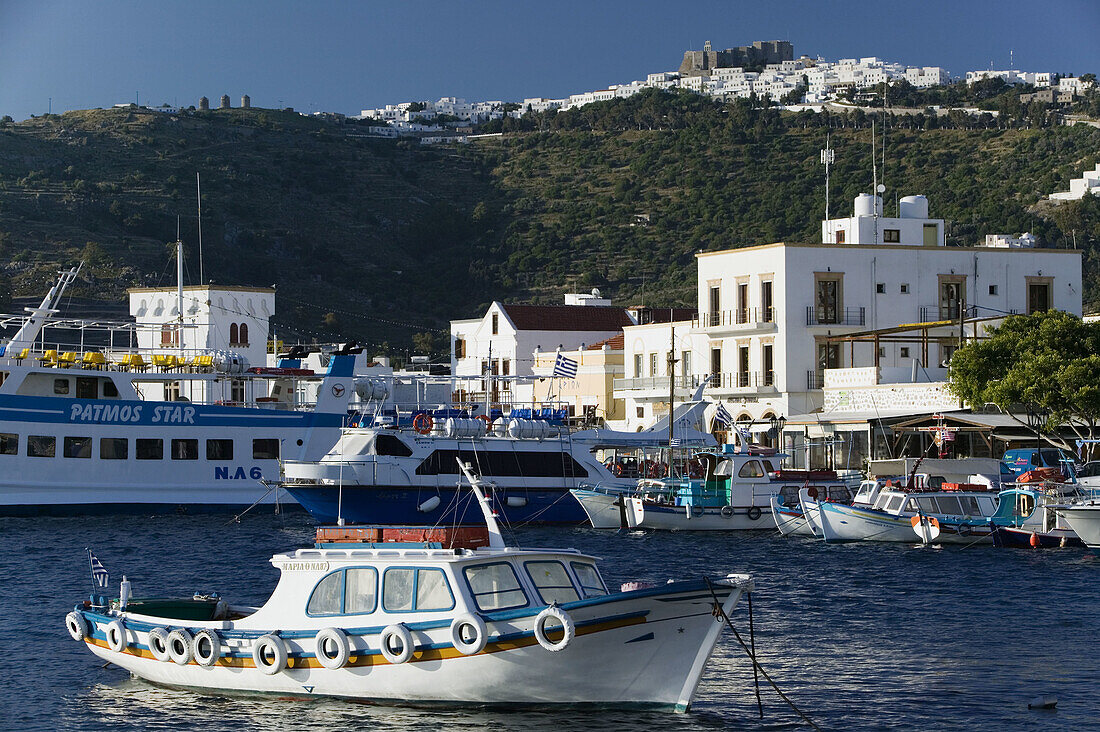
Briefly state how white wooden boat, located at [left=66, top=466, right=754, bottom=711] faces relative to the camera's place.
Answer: facing the viewer and to the right of the viewer

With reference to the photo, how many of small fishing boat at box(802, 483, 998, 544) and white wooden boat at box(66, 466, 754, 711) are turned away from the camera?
0

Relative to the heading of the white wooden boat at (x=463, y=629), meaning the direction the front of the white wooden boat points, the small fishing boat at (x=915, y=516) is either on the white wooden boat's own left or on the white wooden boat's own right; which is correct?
on the white wooden boat's own left

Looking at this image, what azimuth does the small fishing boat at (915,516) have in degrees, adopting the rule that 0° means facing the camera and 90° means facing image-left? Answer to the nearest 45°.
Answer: approximately 45°

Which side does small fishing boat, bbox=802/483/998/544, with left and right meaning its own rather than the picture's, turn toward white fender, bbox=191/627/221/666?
left

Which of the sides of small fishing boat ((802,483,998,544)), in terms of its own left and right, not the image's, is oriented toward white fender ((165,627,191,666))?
left

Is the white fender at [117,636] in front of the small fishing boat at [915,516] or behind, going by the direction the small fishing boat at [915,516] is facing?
in front

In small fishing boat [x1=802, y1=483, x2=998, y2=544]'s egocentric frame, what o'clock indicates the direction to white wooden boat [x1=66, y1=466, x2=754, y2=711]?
The white wooden boat is roughly at 11 o'clock from the small fishing boat.
